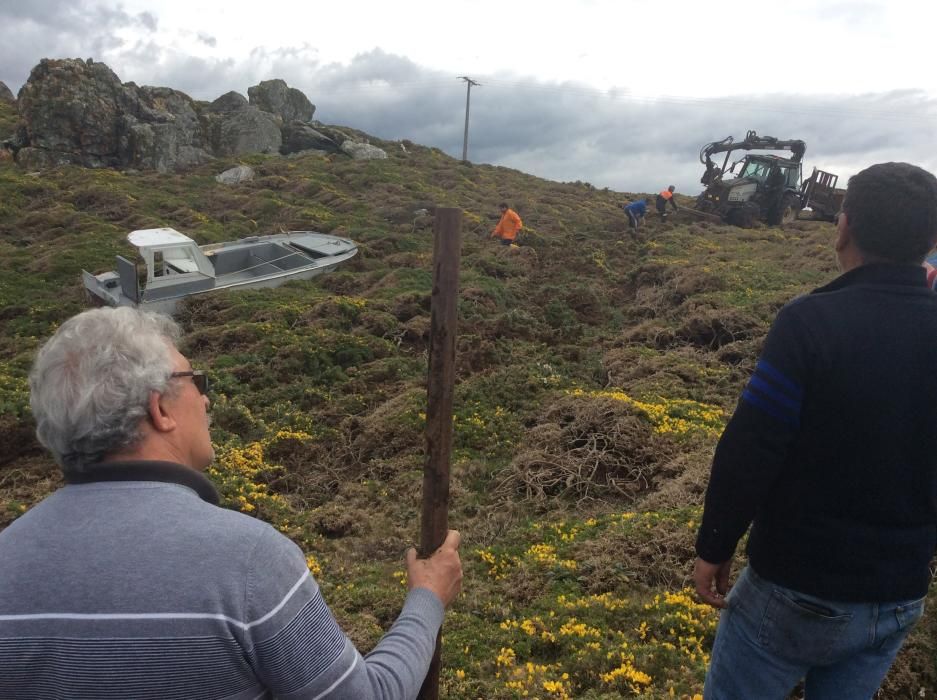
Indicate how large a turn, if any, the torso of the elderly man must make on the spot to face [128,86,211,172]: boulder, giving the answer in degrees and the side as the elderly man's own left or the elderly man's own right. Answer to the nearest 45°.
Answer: approximately 45° to the elderly man's own left

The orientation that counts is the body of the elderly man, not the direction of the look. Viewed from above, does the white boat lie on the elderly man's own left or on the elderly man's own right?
on the elderly man's own left

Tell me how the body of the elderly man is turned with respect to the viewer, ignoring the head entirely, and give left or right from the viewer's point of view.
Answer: facing away from the viewer and to the right of the viewer

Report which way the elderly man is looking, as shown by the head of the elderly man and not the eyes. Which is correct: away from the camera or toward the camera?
away from the camera

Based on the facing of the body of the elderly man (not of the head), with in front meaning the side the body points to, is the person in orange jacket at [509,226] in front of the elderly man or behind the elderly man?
in front

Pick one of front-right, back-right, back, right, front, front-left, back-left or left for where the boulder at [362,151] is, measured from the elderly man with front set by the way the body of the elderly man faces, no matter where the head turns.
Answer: front-left

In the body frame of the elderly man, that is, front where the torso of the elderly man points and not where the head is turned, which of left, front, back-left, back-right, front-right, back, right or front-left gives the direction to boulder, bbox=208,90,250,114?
front-left
